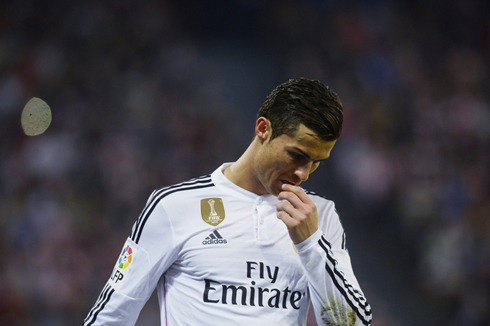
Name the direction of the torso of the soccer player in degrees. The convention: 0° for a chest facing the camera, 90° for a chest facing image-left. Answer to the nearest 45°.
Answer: approximately 315°
